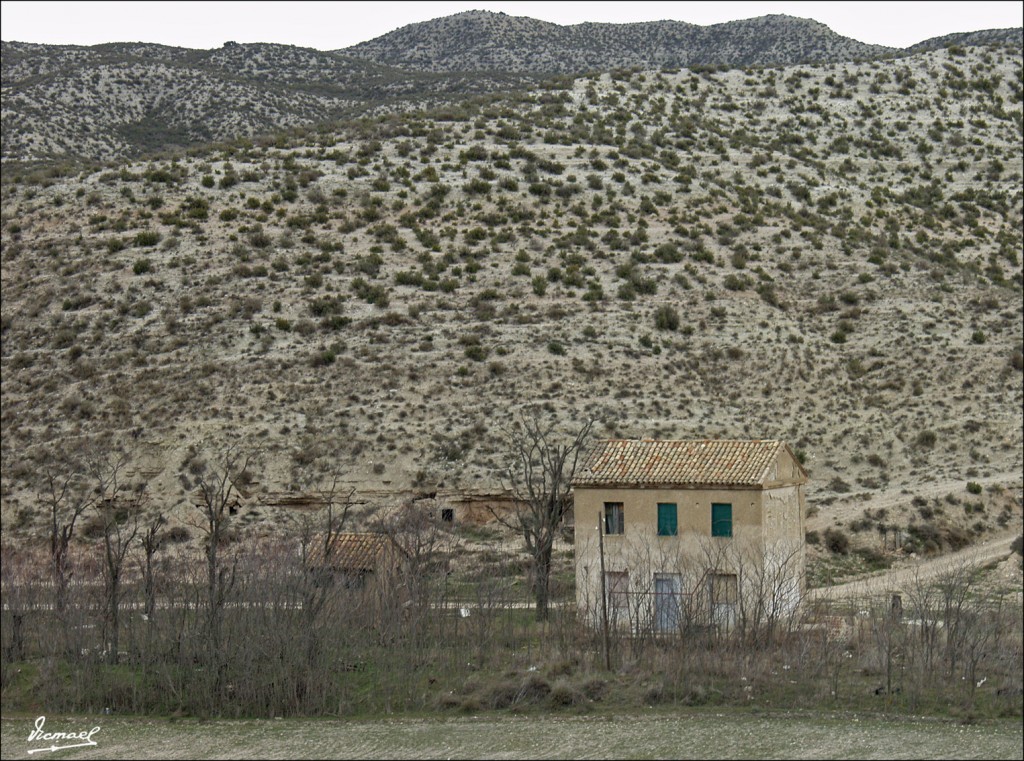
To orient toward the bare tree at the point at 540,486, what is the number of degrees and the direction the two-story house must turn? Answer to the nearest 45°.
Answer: approximately 135° to its right

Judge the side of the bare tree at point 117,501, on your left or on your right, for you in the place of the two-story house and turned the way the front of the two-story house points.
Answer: on your right

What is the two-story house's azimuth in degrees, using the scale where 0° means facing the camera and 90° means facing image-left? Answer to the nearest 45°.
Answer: approximately 0°

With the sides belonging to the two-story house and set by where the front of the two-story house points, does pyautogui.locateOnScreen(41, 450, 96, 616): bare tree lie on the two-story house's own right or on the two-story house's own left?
on the two-story house's own right

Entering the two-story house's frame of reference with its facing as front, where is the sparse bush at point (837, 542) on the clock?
The sparse bush is roughly at 7 o'clock from the two-story house.

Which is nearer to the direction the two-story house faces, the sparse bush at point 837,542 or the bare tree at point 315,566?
the bare tree
